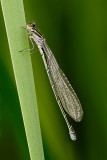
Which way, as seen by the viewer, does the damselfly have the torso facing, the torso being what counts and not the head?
to the viewer's left
